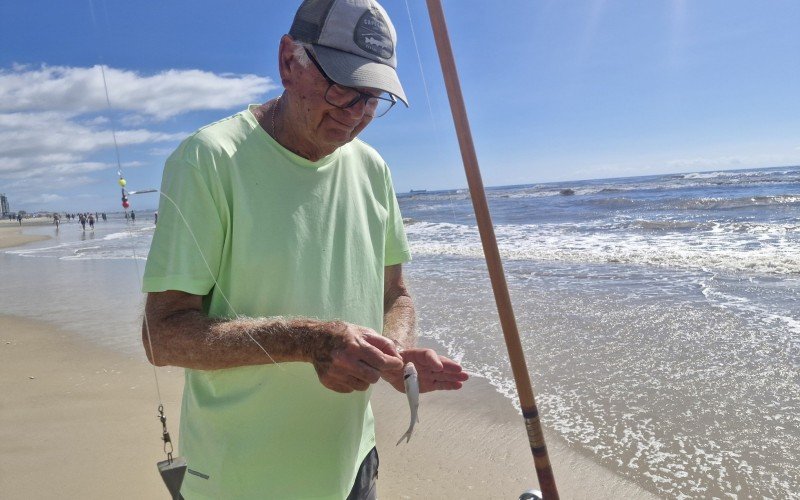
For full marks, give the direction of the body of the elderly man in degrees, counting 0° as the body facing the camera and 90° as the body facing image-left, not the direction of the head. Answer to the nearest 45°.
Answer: approximately 315°
